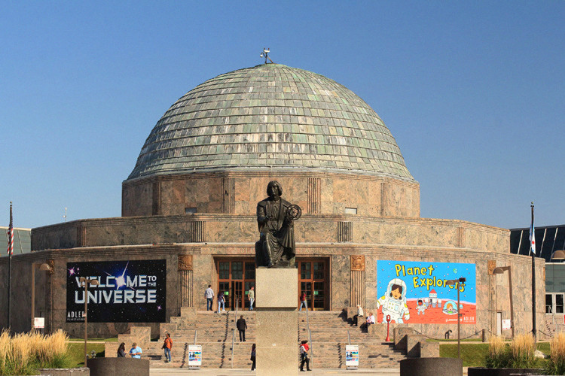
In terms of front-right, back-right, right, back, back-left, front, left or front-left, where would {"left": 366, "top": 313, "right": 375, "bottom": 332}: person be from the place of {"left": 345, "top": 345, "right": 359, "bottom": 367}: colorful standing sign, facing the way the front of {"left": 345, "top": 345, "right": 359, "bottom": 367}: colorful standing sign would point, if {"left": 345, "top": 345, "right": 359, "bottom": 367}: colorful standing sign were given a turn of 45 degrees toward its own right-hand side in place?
back-right

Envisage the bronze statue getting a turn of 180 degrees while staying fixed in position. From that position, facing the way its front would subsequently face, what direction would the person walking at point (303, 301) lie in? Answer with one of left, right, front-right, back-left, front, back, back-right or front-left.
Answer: front

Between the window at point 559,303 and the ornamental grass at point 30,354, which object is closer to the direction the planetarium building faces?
the ornamental grass

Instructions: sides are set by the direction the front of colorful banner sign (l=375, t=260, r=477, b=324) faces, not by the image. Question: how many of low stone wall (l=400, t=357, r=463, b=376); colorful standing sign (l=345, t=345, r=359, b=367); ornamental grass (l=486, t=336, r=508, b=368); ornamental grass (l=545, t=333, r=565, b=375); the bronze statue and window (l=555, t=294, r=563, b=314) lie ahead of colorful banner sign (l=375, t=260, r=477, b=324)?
5

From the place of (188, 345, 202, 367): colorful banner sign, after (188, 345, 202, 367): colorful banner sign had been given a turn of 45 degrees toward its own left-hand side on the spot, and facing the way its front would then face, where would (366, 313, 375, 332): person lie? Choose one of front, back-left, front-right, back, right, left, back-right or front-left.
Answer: left

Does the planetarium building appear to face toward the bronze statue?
yes

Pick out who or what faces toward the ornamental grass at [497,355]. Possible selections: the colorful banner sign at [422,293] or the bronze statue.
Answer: the colorful banner sign

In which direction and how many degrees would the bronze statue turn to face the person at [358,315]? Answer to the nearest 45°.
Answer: approximately 180°

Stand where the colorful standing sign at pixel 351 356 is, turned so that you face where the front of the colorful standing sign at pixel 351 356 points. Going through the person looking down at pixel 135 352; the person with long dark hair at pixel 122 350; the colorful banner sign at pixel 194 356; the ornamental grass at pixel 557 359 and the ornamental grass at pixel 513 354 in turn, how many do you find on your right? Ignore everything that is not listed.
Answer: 3

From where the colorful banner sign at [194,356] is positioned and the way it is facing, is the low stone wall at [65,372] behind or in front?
in front
